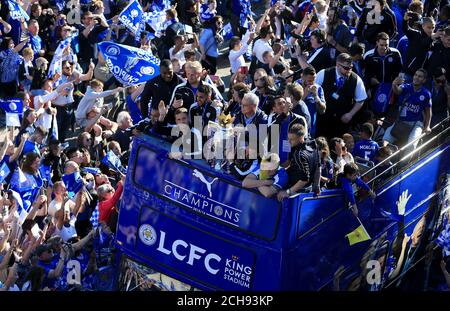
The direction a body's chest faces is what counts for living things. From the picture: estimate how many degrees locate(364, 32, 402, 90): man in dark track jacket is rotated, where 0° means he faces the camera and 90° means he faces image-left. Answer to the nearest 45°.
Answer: approximately 0°

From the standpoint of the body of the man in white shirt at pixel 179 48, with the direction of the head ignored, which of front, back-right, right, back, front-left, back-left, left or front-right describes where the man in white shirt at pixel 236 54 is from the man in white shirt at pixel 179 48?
front-left

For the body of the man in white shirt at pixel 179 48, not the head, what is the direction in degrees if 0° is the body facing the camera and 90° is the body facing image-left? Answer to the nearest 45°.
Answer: approximately 315°

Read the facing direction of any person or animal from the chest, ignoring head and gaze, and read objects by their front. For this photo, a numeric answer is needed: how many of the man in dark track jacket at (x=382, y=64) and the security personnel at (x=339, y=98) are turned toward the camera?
2

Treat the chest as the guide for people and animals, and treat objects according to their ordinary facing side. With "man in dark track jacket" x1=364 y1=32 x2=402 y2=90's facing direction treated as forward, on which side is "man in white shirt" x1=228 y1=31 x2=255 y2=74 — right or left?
on its right

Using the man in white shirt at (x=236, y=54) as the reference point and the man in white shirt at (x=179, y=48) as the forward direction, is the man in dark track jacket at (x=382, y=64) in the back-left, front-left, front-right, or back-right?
back-left
